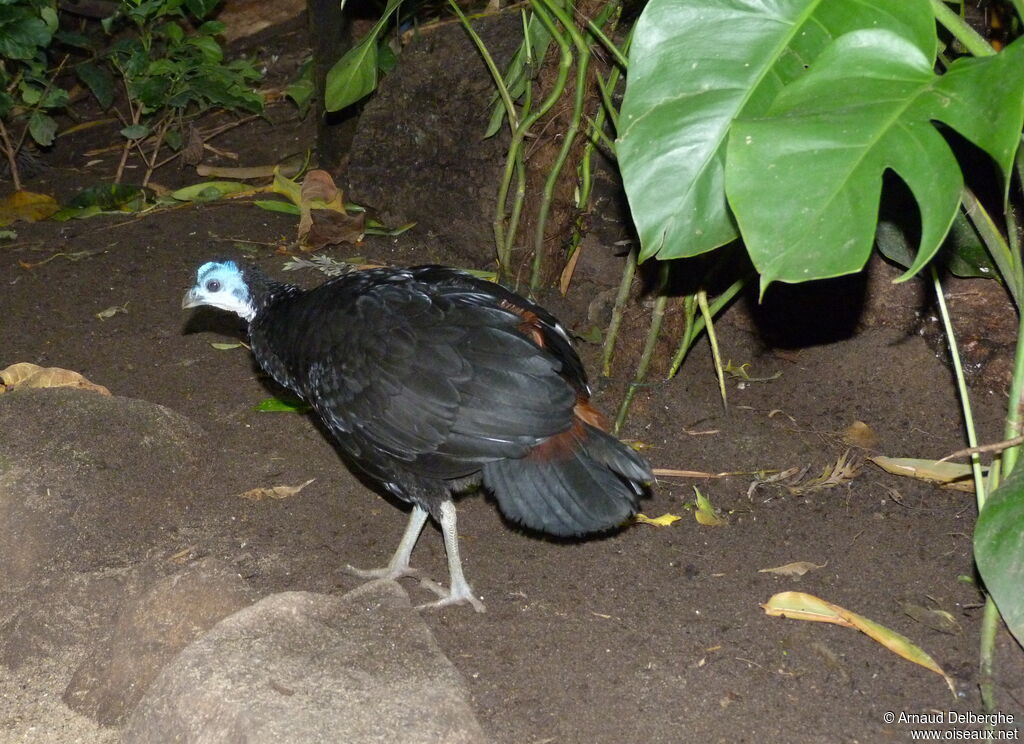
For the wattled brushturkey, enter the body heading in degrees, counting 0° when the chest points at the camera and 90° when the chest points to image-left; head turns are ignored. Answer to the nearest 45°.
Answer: approximately 90°

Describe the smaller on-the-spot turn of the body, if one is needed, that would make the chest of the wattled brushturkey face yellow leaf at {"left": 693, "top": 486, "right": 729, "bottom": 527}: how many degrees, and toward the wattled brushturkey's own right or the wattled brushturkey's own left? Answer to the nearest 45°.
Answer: approximately 180°

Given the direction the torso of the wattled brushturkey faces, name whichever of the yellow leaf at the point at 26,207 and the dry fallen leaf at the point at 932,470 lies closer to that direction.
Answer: the yellow leaf

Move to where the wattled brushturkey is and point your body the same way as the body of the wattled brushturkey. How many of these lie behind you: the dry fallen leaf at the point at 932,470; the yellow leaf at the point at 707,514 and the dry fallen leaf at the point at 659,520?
3

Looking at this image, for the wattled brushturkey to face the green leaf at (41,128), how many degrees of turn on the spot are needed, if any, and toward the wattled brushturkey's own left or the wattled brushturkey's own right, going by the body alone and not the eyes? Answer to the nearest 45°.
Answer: approximately 45° to the wattled brushturkey's own right

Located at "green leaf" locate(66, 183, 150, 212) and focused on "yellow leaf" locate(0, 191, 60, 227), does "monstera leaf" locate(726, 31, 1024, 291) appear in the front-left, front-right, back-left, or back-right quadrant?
back-left

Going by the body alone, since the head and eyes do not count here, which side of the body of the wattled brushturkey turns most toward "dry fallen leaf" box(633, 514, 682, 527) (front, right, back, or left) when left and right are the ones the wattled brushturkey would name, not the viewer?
back

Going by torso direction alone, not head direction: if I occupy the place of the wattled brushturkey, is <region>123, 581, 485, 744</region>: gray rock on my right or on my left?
on my left
